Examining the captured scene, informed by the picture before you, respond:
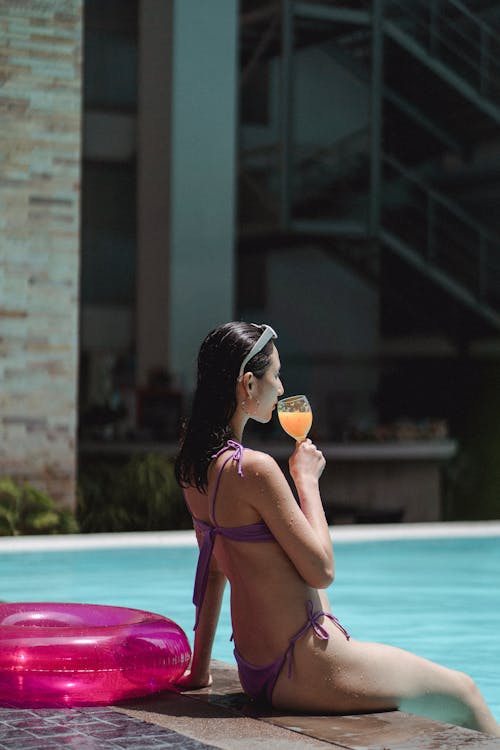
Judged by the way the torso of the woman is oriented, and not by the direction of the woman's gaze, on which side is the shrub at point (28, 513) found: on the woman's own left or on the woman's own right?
on the woman's own left

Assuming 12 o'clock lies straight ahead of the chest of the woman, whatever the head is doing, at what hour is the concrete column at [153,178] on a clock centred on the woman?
The concrete column is roughly at 10 o'clock from the woman.

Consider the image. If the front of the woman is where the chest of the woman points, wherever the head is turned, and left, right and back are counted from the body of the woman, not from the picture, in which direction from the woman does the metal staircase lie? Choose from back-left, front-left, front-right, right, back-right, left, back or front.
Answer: front-left

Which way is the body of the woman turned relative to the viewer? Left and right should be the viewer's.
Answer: facing away from the viewer and to the right of the viewer

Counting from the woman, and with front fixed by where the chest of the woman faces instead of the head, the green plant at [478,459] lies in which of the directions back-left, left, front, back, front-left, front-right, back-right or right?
front-left

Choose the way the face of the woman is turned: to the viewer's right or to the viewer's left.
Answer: to the viewer's right

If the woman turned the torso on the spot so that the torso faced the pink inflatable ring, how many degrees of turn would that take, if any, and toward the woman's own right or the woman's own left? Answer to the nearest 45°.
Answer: approximately 90° to the woman's own left

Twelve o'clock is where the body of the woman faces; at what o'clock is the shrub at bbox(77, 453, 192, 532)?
The shrub is roughly at 10 o'clock from the woman.
